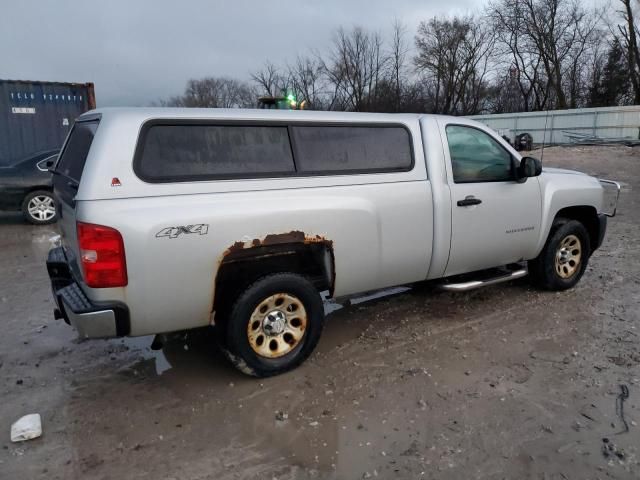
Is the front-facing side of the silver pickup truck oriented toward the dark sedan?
no

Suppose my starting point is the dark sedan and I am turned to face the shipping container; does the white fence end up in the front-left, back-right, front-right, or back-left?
front-right

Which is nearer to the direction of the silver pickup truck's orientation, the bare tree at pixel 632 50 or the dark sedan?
the bare tree

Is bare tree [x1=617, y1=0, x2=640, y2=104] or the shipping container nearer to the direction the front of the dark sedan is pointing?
the bare tree

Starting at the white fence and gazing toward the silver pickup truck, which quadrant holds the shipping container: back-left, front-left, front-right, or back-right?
front-right

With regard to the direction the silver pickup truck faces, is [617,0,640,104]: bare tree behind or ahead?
ahead

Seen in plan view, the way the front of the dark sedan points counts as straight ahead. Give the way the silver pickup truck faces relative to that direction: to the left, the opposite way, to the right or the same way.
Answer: the same way

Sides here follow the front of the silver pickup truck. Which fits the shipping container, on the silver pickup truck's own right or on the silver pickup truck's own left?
on the silver pickup truck's own left

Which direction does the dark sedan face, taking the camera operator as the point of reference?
facing to the right of the viewer
